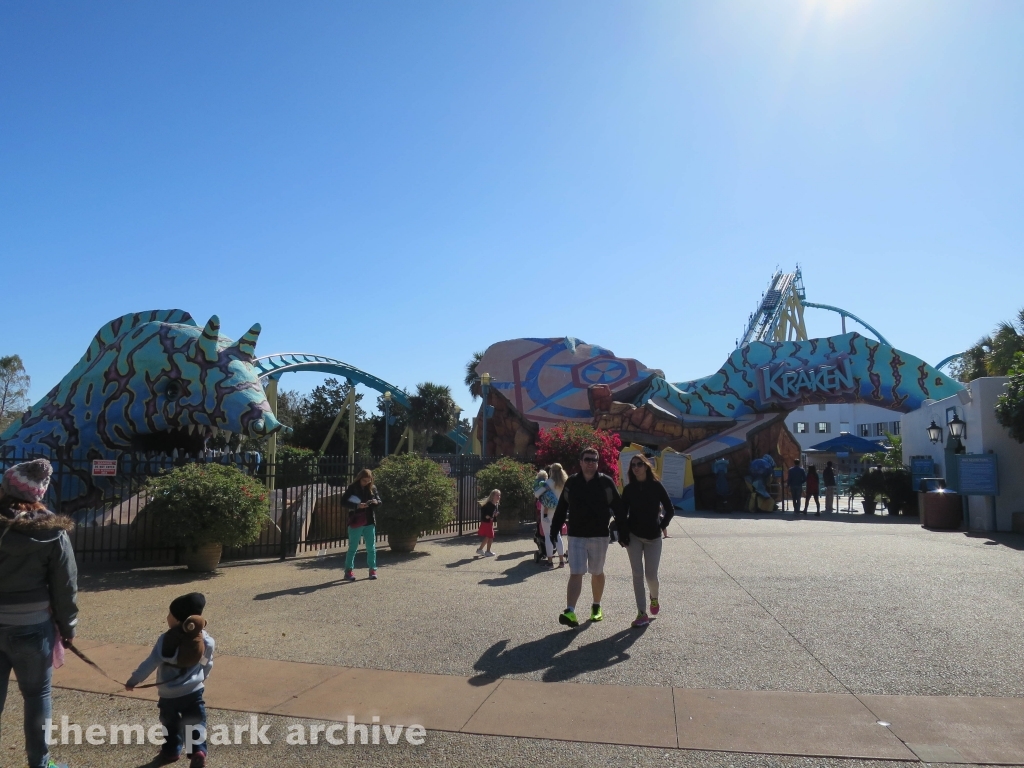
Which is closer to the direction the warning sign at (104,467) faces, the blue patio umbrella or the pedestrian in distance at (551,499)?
the pedestrian in distance

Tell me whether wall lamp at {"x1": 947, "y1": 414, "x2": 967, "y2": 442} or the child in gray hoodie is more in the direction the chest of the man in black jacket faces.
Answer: the child in gray hoodie

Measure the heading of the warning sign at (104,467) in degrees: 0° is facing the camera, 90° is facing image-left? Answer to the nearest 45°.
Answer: approximately 0°

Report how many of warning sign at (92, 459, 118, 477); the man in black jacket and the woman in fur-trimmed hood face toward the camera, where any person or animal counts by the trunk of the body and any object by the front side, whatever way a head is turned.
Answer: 2

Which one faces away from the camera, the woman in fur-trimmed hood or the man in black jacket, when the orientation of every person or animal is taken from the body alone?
the woman in fur-trimmed hood

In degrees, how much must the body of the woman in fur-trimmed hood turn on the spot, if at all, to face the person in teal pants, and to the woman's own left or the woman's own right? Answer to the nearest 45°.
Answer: approximately 45° to the woman's own right

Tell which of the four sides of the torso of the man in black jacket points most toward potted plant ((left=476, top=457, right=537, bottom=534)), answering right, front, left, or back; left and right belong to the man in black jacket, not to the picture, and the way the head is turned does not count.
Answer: back
